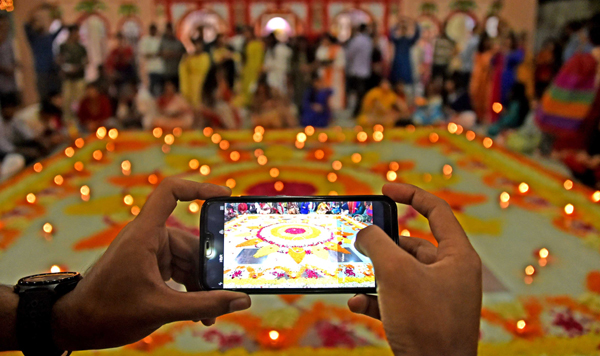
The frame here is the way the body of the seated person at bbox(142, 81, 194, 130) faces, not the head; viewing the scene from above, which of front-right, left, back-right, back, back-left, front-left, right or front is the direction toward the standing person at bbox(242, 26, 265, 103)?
back-left

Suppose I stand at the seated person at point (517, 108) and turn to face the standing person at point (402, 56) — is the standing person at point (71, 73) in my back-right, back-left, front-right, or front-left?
front-left

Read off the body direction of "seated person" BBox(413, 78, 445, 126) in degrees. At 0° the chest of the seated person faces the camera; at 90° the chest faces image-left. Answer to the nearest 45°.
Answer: approximately 45°

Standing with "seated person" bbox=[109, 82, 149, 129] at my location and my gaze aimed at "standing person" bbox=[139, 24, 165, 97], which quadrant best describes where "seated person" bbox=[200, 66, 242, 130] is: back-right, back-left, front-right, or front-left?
front-right

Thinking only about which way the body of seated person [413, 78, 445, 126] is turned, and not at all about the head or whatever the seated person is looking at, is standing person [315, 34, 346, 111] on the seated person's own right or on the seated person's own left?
on the seated person's own right

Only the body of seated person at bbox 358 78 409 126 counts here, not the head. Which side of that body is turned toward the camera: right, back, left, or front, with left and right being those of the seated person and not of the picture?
front

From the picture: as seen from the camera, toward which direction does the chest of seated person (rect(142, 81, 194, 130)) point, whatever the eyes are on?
toward the camera

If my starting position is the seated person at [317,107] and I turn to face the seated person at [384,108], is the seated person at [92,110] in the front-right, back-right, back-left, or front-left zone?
back-right

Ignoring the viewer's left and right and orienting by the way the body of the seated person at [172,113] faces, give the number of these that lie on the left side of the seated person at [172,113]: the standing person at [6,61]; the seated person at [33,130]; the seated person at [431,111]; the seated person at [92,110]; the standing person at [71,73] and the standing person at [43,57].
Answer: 1

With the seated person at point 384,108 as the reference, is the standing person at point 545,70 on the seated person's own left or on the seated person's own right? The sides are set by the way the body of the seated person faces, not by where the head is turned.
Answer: on the seated person's own left
